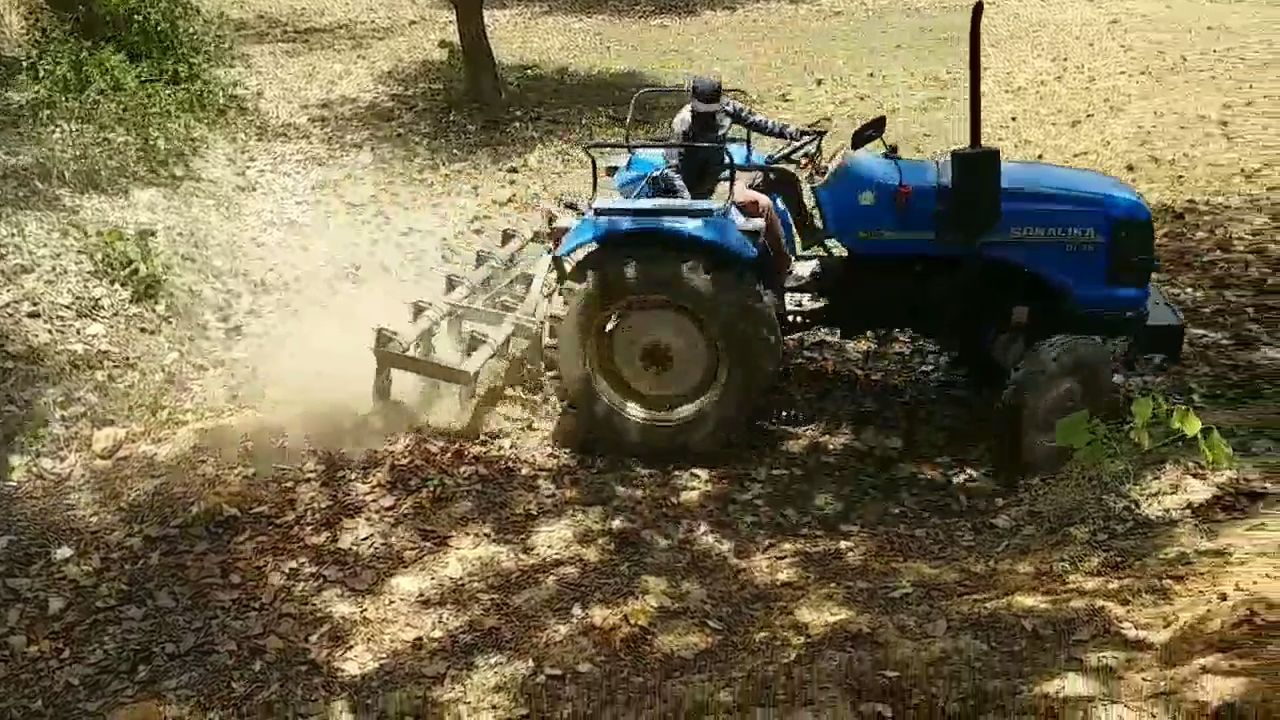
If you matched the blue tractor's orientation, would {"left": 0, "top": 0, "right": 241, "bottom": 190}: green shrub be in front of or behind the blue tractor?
behind

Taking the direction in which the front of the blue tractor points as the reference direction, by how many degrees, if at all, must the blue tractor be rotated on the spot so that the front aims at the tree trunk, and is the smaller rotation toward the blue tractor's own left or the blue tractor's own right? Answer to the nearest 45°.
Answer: approximately 135° to the blue tractor's own left

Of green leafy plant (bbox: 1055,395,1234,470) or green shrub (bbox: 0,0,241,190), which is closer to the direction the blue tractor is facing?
the green leafy plant

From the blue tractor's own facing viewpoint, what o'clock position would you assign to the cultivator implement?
The cultivator implement is roughly at 6 o'clock from the blue tractor.

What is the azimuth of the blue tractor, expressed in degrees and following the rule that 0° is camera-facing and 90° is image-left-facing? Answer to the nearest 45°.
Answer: approximately 270°

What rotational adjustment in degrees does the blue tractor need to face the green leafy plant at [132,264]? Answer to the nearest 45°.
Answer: approximately 180°
